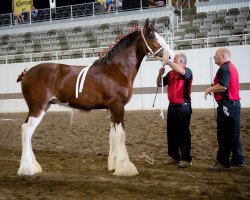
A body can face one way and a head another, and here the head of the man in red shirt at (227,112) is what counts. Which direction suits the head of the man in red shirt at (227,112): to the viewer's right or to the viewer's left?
to the viewer's left

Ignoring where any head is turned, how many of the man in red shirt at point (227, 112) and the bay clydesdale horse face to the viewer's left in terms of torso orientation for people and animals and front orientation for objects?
1

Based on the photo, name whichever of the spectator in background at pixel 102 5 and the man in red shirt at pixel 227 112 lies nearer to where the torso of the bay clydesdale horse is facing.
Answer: the man in red shirt

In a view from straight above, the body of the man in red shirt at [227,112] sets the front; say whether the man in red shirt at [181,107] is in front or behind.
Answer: in front

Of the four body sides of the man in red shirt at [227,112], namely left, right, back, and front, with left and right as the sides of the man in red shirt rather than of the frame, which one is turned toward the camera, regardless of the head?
left

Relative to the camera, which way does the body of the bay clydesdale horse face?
to the viewer's right

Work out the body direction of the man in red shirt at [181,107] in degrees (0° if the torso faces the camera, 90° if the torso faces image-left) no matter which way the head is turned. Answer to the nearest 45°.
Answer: approximately 45°

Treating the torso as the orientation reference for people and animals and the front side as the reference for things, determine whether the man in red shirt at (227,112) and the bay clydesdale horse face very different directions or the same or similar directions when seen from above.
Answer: very different directions

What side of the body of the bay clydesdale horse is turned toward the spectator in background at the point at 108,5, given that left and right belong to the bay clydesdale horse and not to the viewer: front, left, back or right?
left

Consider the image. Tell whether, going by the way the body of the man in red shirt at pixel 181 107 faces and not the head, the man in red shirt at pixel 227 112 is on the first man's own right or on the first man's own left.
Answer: on the first man's own left

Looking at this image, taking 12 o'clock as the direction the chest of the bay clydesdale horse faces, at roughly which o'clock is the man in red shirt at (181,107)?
The man in red shirt is roughly at 12 o'clock from the bay clydesdale horse.

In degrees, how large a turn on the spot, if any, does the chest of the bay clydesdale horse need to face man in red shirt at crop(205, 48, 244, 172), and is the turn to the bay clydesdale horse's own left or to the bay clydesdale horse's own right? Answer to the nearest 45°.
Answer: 0° — it already faces them
